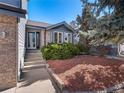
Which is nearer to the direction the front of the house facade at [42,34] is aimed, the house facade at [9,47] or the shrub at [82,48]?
the house facade

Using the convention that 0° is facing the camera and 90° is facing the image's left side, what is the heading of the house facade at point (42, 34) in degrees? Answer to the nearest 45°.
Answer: approximately 0°

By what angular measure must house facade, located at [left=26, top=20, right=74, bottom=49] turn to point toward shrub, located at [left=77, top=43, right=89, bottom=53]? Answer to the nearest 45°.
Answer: approximately 45° to its left

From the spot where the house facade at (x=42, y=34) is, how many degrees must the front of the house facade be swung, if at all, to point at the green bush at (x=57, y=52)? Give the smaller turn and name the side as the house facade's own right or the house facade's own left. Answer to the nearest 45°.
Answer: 0° — it already faces it

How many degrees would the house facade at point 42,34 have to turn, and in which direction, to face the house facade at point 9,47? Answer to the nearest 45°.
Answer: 0° — it already faces it

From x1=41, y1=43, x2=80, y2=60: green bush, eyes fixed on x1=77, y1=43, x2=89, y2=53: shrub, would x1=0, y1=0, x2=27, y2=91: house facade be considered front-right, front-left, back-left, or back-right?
back-right
